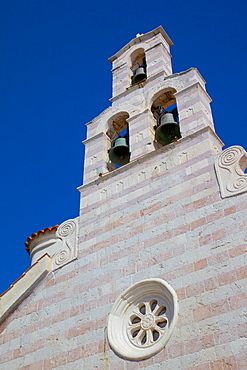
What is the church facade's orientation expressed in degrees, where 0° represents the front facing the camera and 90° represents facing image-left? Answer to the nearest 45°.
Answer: approximately 45°
